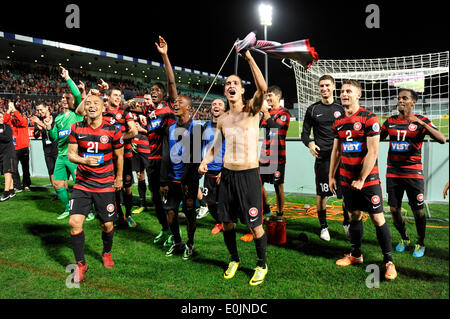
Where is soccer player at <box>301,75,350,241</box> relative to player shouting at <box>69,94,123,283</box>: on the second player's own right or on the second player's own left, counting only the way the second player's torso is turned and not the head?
on the second player's own left

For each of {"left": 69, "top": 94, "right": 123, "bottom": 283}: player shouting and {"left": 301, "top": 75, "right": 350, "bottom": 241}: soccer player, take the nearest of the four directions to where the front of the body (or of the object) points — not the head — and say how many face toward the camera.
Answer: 2

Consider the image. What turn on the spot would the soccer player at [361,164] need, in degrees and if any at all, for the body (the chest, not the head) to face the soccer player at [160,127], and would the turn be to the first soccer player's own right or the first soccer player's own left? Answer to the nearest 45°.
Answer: approximately 45° to the first soccer player's own right

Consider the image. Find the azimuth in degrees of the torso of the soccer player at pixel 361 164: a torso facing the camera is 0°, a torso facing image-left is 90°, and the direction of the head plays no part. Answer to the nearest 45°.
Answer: approximately 45°

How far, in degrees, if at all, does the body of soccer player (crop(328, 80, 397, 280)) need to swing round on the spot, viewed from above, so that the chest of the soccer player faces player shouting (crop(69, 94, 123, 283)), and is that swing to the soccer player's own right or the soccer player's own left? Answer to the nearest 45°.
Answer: approximately 45° to the soccer player's own right

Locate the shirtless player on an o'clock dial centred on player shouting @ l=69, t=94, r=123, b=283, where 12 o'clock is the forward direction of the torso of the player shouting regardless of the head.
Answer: The shirtless player is roughly at 10 o'clock from the player shouting.

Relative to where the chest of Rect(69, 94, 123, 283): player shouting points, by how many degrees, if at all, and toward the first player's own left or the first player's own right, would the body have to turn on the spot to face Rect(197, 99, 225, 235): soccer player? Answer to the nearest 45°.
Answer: approximately 135° to the first player's own left
